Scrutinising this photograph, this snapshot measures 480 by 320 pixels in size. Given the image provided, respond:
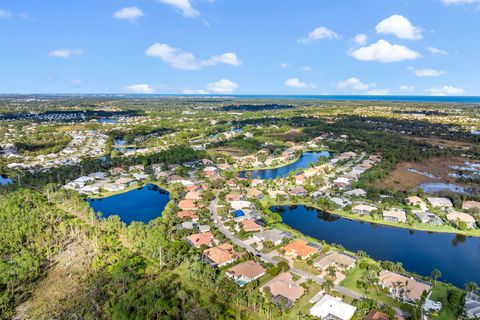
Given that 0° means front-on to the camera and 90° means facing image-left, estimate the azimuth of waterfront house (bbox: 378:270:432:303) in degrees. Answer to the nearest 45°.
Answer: approximately 45°

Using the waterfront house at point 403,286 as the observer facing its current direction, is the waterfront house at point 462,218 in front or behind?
behind

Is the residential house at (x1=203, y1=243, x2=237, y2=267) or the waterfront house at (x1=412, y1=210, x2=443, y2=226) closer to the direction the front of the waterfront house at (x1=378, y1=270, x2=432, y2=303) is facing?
the residential house

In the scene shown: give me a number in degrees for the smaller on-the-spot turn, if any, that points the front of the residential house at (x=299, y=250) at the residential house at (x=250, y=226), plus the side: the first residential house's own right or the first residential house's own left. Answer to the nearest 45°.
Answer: approximately 90° to the first residential house's own right

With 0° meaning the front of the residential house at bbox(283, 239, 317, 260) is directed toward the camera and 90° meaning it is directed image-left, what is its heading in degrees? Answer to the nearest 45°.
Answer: approximately 45°

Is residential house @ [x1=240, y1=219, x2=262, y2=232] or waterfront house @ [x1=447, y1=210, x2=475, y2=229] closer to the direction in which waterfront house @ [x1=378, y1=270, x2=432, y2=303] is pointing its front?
the residential house

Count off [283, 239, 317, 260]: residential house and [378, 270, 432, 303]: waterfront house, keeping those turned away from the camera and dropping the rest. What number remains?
0

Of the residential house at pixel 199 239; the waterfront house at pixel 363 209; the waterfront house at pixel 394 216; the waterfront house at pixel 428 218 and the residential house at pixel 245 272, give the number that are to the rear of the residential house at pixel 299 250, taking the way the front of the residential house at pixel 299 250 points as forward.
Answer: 3

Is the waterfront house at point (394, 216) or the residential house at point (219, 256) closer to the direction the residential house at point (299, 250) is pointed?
the residential house

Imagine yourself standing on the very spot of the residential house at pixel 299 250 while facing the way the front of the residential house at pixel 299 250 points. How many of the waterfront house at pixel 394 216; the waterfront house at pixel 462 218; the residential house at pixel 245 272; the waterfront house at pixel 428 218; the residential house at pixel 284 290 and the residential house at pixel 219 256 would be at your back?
3

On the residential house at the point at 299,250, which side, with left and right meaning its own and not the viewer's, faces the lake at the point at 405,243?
back

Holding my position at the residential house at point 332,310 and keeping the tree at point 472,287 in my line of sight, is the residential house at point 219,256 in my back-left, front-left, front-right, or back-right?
back-left

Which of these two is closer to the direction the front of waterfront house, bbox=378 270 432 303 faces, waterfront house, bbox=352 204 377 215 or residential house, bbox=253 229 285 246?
the residential house

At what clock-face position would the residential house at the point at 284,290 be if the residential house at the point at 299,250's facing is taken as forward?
the residential house at the point at 284,290 is roughly at 11 o'clock from the residential house at the point at 299,250.

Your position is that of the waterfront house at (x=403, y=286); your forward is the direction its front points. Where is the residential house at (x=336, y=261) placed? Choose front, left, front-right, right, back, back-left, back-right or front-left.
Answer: front-right
